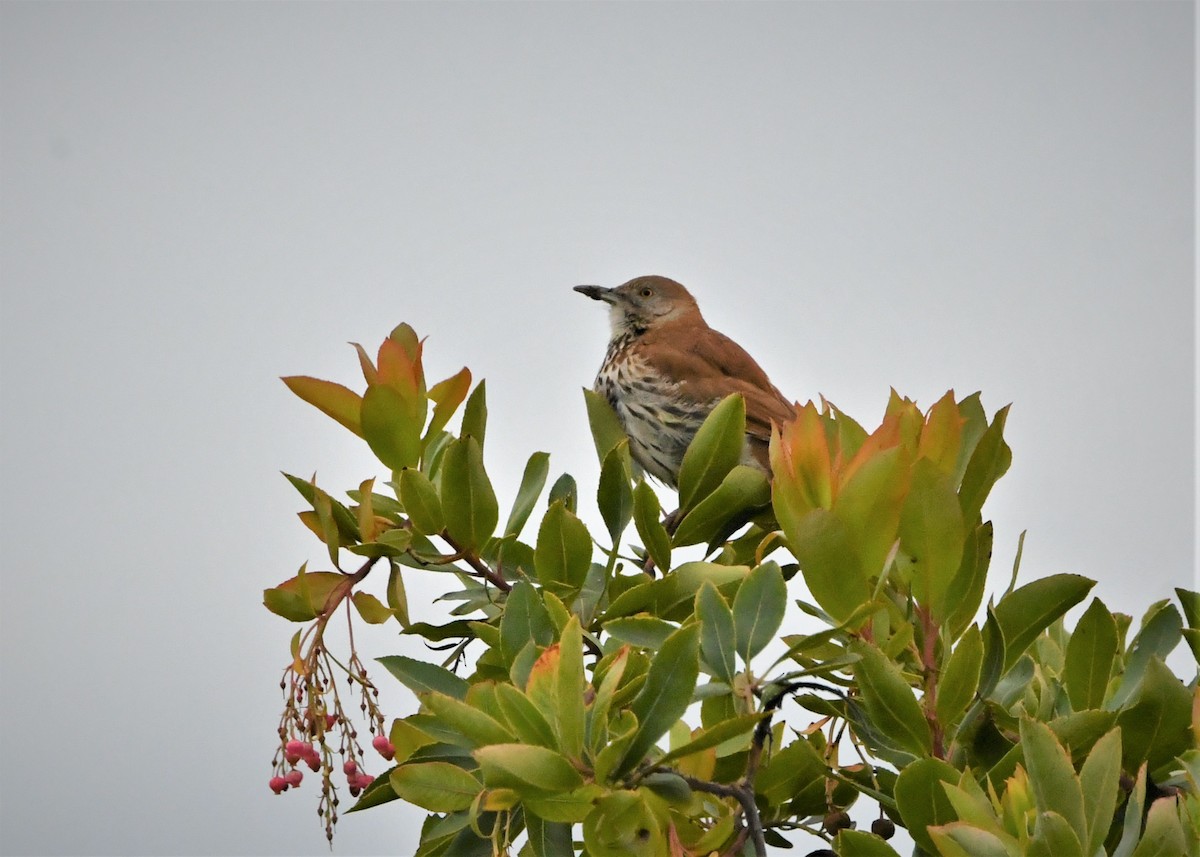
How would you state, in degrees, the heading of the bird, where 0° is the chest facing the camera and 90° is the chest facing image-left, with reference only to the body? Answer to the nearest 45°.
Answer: approximately 90°
